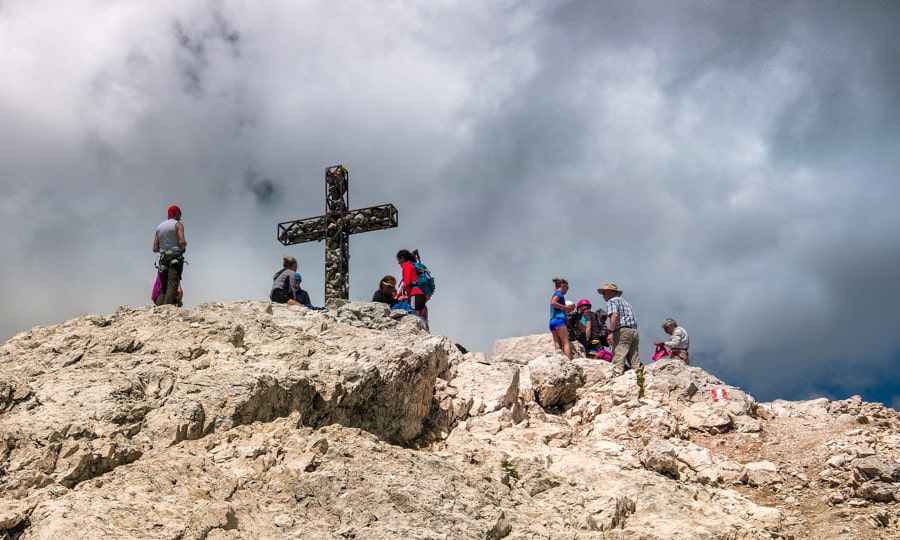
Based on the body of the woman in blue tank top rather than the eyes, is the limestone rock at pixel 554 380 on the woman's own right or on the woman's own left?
on the woman's own right

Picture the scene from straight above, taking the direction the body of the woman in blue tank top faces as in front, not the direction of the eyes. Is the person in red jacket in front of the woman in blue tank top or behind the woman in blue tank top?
behind

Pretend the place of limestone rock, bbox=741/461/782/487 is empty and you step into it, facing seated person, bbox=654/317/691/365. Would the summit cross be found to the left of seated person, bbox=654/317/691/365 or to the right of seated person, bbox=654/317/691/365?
left
